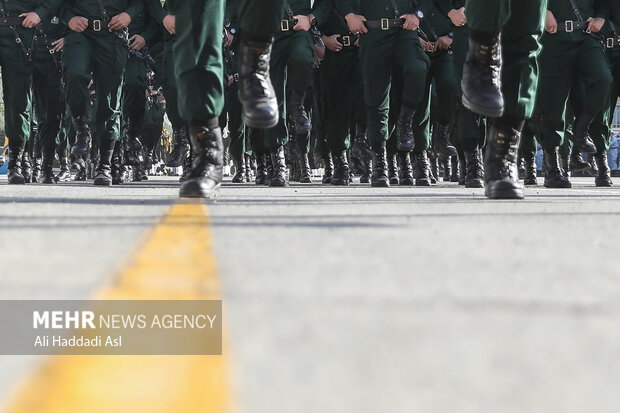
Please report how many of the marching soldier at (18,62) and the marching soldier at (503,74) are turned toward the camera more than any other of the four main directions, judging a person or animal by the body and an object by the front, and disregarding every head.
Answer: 2

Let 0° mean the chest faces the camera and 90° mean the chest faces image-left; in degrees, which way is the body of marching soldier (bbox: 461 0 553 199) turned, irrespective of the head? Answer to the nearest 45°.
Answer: approximately 0°

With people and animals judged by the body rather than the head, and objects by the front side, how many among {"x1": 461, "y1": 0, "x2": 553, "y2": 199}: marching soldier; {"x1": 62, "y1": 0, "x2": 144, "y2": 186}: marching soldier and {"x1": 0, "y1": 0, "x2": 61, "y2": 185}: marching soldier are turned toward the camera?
3

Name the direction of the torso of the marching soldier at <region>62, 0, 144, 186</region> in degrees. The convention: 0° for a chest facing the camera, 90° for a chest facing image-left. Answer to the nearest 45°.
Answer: approximately 0°

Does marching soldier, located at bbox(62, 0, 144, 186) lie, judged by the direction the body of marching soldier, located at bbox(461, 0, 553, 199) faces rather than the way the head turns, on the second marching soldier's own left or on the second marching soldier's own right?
on the second marching soldier's own right

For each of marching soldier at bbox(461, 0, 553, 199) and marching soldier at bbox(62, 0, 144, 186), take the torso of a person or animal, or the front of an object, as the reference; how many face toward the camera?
2

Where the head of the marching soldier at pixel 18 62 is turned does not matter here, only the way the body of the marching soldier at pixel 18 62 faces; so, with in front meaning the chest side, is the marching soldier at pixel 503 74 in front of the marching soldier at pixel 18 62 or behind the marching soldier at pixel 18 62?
in front

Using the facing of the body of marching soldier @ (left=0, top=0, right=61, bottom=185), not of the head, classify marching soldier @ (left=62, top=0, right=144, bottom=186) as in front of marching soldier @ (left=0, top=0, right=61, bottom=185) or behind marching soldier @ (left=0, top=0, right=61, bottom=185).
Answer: in front

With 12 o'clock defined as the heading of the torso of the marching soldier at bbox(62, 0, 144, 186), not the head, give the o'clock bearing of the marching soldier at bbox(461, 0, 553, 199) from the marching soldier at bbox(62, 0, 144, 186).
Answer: the marching soldier at bbox(461, 0, 553, 199) is roughly at 11 o'clock from the marching soldier at bbox(62, 0, 144, 186).
